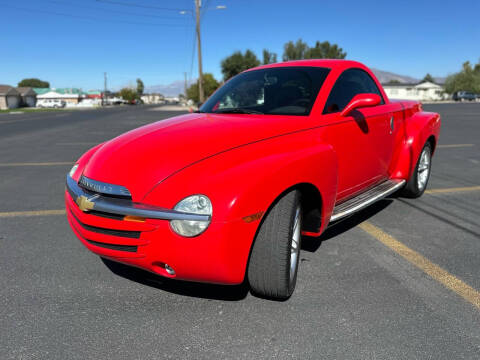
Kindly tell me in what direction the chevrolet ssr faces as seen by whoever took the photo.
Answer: facing the viewer and to the left of the viewer
